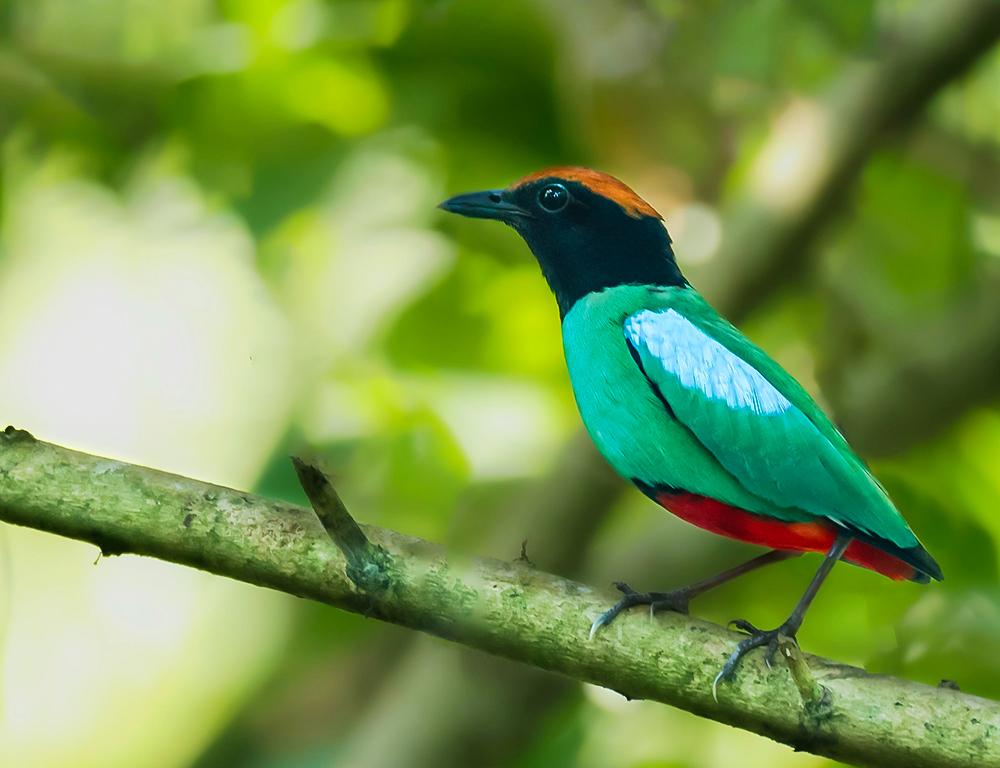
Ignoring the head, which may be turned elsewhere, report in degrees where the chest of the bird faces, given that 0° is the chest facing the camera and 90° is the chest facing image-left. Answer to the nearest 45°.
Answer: approximately 90°
